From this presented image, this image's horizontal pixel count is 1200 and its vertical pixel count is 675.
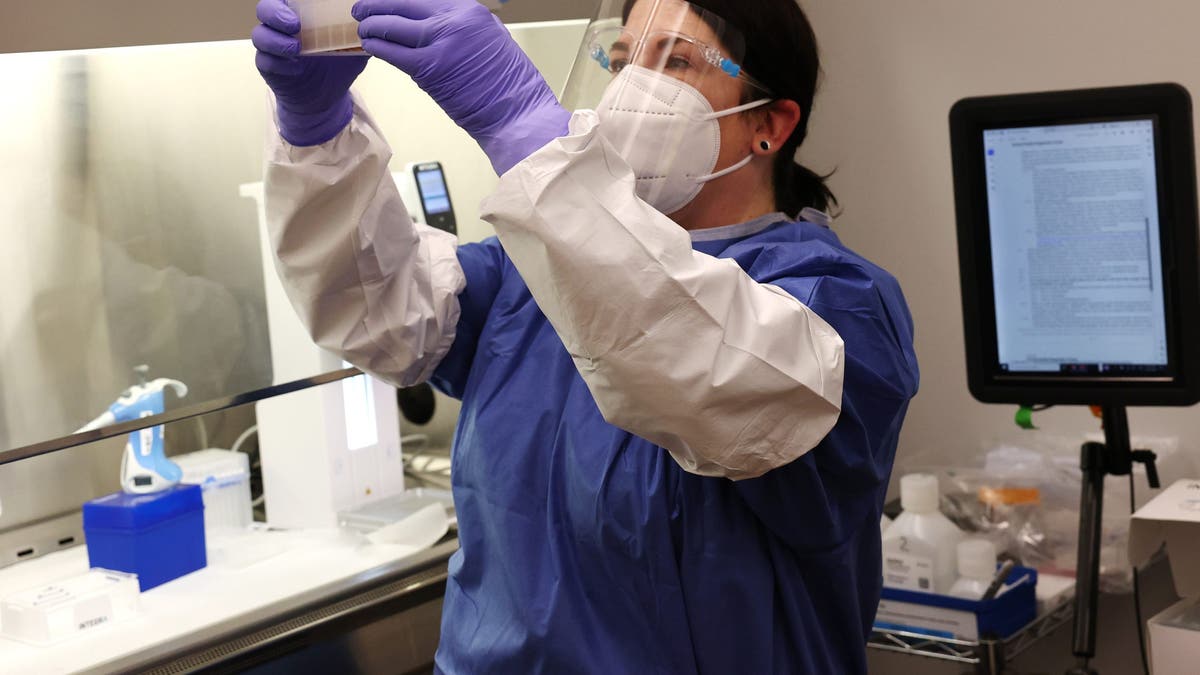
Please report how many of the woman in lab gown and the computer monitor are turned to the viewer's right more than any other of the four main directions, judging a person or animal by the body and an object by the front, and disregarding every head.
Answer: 0

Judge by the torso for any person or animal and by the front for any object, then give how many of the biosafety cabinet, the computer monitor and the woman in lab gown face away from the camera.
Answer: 0

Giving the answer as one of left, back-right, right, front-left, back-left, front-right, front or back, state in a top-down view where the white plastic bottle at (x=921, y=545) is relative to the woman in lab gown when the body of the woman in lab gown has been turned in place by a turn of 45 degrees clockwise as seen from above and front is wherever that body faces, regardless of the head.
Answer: back-right

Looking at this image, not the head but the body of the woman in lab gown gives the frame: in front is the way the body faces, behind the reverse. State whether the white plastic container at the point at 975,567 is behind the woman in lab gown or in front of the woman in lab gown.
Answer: behind

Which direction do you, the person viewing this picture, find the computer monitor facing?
facing the viewer

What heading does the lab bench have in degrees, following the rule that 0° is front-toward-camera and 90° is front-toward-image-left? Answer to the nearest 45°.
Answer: approximately 315°

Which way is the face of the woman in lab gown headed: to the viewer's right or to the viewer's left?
to the viewer's left

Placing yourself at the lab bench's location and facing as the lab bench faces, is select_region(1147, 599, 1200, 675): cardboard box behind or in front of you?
in front

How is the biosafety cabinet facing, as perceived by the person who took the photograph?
facing the viewer and to the right of the viewer

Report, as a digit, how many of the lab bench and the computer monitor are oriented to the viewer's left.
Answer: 0

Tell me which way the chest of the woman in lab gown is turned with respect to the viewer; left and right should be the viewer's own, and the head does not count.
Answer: facing the viewer and to the left of the viewer
